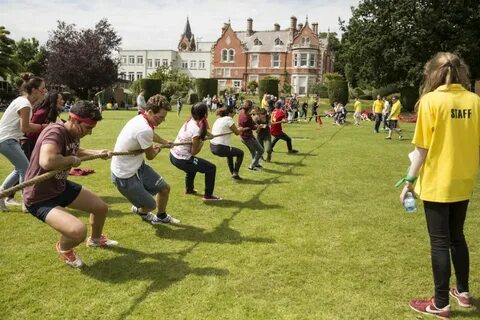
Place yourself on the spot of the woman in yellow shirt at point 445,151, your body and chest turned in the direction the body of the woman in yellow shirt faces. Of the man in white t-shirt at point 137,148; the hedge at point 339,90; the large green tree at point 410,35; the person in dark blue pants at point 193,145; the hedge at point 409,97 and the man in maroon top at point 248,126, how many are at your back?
0

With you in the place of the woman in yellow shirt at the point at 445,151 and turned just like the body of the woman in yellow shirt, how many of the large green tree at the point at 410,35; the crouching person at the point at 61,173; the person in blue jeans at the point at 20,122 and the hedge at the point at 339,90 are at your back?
0

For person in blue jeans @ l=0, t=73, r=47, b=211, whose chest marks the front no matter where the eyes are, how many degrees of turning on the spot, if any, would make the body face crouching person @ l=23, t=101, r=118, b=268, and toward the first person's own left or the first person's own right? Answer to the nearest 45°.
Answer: approximately 90° to the first person's own right

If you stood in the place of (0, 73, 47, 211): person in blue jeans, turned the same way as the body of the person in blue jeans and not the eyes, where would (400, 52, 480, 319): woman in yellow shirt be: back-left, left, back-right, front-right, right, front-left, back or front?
front-right

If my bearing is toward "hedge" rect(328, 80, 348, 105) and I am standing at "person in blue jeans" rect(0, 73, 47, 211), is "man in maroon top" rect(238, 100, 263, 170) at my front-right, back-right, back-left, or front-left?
front-right

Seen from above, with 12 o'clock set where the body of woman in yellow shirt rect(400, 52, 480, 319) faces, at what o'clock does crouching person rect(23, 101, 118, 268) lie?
The crouching person is roughly at 10 o'clock from the woman in yellow shirt.

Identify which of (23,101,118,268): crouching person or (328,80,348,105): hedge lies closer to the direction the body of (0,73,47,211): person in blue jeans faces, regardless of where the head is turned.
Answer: the hedge

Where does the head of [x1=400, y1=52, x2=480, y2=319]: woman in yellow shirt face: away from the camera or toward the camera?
away from the camera

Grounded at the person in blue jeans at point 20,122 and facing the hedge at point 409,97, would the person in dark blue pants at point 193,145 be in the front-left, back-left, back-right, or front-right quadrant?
front-right

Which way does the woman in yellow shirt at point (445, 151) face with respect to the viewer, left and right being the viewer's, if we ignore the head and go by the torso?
facing away from the viewer and to the left of the viewer

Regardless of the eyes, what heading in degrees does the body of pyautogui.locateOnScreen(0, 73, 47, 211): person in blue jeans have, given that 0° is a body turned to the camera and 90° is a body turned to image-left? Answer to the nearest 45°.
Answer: approximately 270°

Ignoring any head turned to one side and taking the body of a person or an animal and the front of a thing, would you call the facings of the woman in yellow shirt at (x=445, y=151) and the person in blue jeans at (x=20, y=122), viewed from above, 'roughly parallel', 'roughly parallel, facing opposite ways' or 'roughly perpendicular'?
roughly perpendicular

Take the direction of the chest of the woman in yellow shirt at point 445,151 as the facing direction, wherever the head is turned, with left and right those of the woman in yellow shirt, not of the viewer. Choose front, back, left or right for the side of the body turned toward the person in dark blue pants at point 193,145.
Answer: front

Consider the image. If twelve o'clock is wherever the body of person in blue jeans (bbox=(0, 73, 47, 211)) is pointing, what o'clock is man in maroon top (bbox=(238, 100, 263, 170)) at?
The man in maroon top is roughly at 11 o'clock from the person in blue jeans.

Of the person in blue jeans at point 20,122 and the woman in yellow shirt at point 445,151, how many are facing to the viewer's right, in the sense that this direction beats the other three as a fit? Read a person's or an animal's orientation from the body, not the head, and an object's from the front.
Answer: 1

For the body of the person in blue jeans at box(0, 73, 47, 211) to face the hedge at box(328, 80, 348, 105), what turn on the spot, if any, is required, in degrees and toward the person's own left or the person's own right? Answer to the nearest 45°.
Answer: approximately 45° to the person's own left
